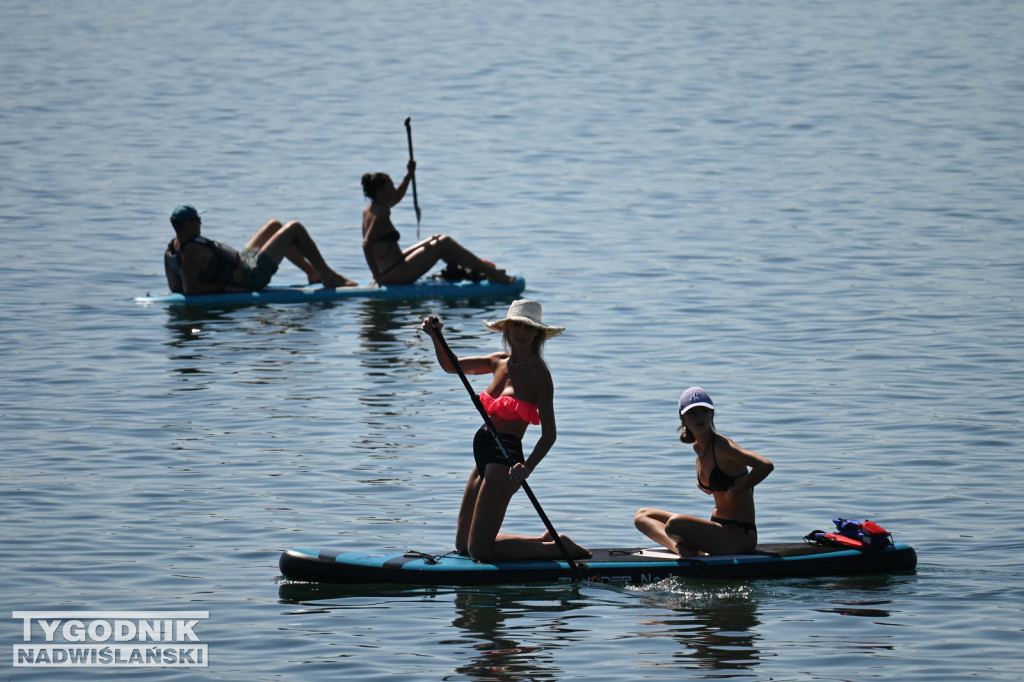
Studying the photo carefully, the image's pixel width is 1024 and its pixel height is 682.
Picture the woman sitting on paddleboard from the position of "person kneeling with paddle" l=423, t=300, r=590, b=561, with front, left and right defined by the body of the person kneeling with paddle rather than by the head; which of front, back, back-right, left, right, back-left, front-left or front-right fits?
back-left

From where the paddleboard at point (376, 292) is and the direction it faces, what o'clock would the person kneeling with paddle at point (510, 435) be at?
The person kneeling with paddle is roughly at 3 o'clock from the paddleboard.

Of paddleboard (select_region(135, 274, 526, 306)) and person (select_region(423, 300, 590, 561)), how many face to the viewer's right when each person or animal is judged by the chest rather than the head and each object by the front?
1

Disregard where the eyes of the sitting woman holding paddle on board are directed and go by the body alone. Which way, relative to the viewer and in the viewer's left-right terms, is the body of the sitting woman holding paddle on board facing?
facing to the right of the viewer

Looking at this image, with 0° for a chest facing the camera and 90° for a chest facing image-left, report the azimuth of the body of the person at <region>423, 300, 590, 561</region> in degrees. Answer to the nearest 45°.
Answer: approximately 45°

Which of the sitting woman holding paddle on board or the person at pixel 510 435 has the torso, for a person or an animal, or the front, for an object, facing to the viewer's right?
the sitting woman holding paddle on board

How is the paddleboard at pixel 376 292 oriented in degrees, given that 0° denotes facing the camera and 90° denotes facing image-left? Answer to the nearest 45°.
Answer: approximately 270°

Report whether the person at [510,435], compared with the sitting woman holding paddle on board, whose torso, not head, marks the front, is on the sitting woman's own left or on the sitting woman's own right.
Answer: on the sitting woman's own right
